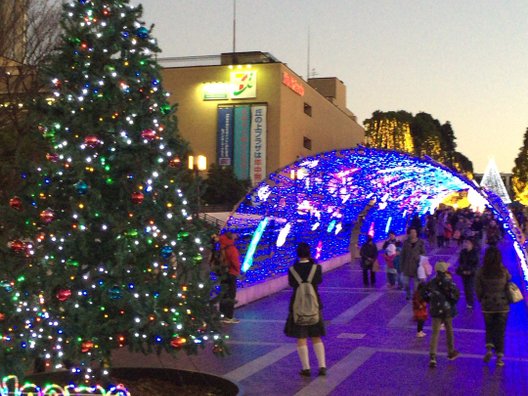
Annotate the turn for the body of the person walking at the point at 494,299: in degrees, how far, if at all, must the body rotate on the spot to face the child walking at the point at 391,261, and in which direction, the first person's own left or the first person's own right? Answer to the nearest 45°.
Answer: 0° — they already face them

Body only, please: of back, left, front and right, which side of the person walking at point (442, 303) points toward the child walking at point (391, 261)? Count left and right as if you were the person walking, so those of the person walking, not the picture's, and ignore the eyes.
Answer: front

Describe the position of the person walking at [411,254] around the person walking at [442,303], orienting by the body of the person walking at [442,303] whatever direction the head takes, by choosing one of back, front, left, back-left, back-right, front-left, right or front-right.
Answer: front

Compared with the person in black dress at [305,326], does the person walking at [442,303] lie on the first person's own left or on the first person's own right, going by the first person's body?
on the first person's own right

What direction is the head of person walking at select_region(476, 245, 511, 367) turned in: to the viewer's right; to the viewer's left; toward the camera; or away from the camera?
away from the camera

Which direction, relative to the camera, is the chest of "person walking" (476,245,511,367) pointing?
away from the camera

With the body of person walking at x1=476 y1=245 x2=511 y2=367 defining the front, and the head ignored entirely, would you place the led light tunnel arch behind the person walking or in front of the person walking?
in front

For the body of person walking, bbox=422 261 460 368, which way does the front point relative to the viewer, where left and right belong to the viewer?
facing away from the viewer

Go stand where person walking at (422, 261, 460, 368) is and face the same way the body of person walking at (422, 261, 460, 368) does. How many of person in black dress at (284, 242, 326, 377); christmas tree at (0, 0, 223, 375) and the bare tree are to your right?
0

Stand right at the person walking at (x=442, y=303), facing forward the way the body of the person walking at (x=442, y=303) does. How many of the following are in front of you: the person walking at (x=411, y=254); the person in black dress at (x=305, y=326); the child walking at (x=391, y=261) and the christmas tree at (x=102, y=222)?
2

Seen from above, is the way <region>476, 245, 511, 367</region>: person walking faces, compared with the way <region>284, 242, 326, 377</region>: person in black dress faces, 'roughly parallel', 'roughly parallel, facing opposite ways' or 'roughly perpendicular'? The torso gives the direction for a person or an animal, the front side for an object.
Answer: roughly parallel

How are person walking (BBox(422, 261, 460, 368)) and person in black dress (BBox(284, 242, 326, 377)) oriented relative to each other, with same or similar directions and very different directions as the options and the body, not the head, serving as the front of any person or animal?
same or similar directions

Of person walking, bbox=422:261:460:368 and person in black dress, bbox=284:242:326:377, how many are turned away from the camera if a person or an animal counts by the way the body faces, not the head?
2

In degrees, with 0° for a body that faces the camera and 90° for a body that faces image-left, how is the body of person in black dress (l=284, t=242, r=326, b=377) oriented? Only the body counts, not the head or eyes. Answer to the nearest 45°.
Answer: approximately 180°
